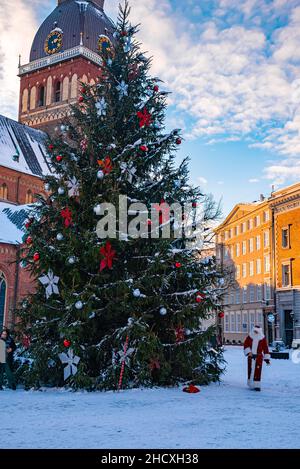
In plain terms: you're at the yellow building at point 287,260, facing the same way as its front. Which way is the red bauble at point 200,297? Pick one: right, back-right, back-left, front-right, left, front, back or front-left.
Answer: front-left

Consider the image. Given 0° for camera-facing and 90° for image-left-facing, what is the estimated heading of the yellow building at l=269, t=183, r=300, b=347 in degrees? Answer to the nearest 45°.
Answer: approximately 45°

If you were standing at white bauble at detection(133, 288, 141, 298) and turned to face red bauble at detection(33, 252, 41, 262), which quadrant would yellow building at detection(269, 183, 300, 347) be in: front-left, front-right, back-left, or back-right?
back-right

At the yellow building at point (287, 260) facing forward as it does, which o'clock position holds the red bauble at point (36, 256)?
The red bauble is roughly at 11 o'clock from the yellow building.

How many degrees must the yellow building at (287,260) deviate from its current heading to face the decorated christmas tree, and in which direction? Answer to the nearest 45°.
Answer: approximately 45° to its left
